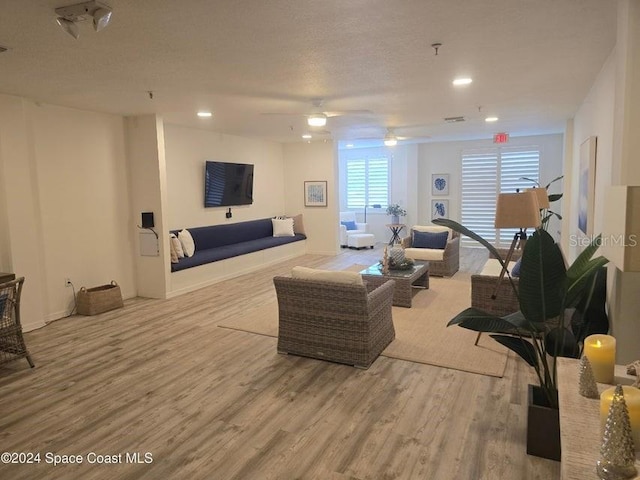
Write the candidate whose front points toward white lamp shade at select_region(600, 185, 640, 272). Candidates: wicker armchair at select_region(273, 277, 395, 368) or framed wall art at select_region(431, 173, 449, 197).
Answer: the framed wall art

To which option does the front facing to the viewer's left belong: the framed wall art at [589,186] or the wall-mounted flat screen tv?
the framed wall art

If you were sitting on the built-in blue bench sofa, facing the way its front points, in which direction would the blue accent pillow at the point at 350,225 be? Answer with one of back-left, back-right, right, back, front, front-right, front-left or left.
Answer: left

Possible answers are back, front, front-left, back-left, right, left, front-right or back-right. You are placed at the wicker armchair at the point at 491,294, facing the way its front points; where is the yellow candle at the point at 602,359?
back-left

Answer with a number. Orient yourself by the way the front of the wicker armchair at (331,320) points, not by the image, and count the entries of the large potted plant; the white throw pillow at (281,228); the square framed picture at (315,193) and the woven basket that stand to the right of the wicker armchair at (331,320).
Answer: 1

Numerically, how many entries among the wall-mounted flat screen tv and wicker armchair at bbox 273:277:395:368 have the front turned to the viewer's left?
0

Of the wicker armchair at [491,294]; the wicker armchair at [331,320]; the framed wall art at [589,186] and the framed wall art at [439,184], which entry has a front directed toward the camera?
the framed wall art at [439,184]

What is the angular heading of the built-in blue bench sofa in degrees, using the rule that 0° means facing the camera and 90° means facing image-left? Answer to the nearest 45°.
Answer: approximately 315°

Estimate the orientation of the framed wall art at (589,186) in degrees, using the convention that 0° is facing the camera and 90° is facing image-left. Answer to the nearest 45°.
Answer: approximately 90°

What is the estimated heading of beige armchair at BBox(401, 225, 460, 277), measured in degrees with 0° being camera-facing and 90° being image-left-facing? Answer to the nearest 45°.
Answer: approximately 45°

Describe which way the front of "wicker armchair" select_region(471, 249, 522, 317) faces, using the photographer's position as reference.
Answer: facing away from the viewer and to the left of the viewer

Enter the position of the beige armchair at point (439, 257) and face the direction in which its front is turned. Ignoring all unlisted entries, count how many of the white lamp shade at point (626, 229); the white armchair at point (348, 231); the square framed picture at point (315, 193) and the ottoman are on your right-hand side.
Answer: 3

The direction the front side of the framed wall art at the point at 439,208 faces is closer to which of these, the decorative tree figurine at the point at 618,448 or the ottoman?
the decorative tree figurine
